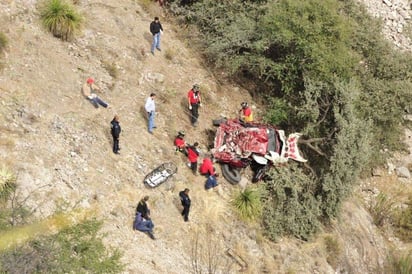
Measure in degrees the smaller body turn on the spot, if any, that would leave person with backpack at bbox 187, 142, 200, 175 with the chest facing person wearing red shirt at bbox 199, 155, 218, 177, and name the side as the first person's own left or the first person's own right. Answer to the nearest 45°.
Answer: approximately 45° to the first person's own right

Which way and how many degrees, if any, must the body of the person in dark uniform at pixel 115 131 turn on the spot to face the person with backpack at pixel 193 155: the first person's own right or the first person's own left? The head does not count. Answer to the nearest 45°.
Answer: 0° — they already face them

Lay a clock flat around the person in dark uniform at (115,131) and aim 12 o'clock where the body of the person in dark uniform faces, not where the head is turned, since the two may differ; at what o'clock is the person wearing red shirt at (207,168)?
The person wearing red shirt is roughly at 12 o'clock from the person in dark uniform.

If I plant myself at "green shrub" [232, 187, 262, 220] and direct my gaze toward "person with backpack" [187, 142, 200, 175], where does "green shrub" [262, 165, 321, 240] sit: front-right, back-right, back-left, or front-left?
back-right

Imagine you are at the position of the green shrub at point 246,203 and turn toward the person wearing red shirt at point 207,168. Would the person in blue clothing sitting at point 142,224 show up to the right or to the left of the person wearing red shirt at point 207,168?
left

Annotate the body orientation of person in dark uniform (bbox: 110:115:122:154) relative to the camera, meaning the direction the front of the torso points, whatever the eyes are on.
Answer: to the viewer's right

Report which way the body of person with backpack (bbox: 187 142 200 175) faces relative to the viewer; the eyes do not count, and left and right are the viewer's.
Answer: facing away from the viewer and to the right of the viewer

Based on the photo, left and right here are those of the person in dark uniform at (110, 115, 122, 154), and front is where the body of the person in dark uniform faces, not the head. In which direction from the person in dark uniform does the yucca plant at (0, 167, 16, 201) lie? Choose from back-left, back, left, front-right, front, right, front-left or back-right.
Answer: back-right

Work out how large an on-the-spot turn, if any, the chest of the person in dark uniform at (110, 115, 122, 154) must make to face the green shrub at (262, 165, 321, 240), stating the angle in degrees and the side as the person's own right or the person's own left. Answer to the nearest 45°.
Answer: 0° — they already face it

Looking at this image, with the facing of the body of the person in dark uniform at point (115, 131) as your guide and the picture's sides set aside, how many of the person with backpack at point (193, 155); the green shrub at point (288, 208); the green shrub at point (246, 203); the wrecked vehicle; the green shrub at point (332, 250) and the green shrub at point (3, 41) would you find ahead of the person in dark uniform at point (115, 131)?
5
